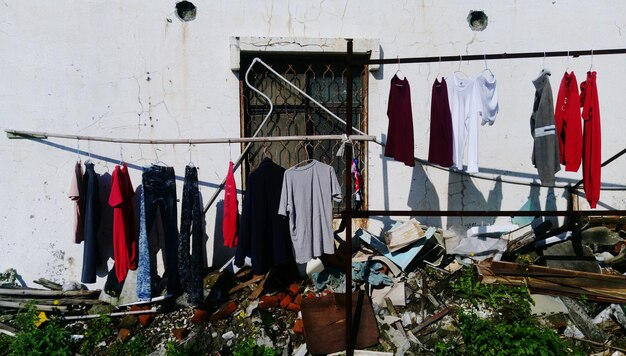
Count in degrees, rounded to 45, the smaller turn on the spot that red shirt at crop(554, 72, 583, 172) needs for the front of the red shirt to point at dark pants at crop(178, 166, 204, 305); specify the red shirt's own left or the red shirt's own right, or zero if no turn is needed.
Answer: approximately 45° to the red shirt's own right

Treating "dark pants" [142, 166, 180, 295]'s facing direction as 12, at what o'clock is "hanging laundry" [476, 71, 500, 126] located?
The hanging laundry is roughly at 10 o'clock from the dark pants.

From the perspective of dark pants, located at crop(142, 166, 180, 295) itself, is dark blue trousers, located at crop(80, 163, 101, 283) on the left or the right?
on its right

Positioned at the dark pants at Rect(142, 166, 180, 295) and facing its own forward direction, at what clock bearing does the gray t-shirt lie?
The gray t-shirt is roughly at 10 o'clock from the dark pants.

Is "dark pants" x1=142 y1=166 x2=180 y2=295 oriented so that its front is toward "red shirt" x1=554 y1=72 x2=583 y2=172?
no

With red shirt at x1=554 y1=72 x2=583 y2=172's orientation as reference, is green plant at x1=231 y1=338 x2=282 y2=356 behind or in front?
in front

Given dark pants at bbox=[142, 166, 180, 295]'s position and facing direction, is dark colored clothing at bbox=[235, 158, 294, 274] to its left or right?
on its left

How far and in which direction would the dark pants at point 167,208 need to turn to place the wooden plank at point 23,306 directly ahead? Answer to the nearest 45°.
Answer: approximately 90° to its right

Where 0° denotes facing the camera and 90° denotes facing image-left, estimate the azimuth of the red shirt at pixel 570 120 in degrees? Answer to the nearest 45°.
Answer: approximately 45°

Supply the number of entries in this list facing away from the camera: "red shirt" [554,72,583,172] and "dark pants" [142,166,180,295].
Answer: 0

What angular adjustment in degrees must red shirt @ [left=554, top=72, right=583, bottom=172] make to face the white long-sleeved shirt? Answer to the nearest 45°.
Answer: approximately 45° to its right

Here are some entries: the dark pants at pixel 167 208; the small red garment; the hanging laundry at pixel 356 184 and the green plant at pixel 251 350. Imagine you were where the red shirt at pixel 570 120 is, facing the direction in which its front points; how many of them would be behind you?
0

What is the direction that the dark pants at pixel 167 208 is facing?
toward the camera

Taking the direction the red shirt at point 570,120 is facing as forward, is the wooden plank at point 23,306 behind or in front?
in front

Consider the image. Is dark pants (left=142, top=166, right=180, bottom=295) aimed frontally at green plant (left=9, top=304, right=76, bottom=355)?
no

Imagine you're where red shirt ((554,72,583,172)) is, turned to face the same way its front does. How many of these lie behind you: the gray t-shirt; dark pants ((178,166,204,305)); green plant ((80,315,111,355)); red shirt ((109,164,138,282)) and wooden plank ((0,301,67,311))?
0

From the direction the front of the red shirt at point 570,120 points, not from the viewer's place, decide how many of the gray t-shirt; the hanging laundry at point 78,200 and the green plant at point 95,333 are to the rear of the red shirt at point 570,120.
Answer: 0
